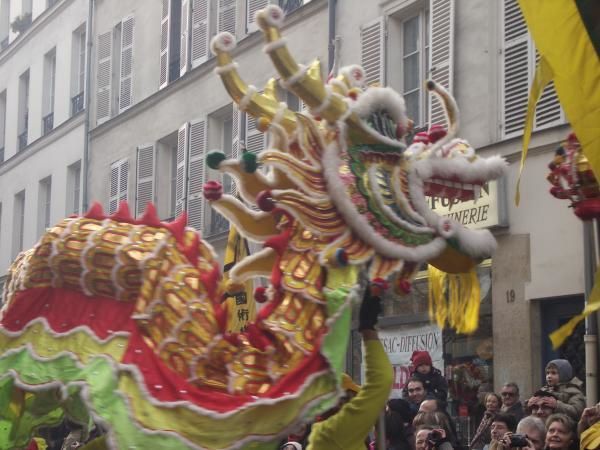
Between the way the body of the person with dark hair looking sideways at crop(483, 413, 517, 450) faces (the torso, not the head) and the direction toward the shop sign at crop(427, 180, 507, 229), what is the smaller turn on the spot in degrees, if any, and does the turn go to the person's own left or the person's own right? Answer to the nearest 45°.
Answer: approximately 135° to the person's own right

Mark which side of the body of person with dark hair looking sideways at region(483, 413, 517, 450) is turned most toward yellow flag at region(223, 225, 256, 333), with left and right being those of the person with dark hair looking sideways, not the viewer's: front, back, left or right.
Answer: front

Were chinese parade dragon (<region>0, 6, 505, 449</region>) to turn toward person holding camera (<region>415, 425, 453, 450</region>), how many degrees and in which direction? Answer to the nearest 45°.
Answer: approximately 45° to its left

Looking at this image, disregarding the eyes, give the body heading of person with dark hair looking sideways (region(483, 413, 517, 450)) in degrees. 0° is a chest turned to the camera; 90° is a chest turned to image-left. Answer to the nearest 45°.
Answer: approximately 45°

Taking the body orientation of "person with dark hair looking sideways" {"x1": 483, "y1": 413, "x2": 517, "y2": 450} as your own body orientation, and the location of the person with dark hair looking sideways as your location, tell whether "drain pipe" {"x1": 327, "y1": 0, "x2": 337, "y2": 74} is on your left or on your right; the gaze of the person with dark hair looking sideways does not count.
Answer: on your right

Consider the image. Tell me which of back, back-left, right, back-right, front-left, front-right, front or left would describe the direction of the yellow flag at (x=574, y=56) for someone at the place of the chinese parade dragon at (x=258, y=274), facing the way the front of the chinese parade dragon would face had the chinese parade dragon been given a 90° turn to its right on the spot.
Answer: front-left

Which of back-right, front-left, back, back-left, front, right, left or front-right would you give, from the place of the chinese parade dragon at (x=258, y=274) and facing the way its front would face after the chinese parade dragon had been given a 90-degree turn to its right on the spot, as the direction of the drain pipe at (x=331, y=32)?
back

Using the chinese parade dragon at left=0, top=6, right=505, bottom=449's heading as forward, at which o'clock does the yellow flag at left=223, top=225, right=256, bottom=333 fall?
The yellow flag is roughly at 9 o'clock from the chinese parade dragon.

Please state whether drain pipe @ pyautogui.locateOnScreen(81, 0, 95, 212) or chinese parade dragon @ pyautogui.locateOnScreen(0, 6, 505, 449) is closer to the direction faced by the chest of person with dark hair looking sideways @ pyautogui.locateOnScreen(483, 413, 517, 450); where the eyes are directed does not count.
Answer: the chinese parade dragon

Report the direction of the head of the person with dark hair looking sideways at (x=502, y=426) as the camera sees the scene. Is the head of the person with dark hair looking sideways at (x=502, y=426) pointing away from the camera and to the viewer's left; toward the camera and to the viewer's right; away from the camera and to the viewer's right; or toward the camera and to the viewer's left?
toward the camera and to the viewer's left

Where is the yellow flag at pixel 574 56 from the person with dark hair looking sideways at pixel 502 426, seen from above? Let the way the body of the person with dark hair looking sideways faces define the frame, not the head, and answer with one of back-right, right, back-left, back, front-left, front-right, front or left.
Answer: front-left

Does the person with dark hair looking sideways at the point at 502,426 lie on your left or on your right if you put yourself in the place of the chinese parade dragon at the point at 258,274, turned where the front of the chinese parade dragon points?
on your left

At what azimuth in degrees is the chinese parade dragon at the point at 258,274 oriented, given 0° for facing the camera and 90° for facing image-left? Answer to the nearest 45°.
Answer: approximately 270°

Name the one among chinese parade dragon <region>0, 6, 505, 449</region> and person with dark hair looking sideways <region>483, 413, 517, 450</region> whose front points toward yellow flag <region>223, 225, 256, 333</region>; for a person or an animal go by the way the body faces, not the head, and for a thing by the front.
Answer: the person with dark hair looking sideways

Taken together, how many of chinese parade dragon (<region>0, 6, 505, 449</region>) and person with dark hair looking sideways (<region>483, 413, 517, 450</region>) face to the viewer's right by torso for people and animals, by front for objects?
1
